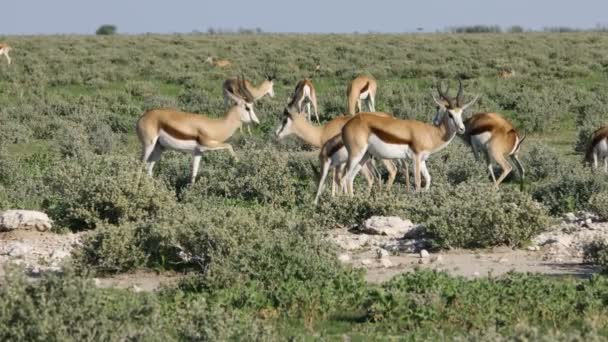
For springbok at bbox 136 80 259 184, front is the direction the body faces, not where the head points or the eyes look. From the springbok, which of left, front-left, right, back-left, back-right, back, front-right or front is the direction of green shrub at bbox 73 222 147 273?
right

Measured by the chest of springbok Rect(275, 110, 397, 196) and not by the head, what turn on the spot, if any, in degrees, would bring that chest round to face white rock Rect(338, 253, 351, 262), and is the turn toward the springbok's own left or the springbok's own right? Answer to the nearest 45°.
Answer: approximately 90° to the springbok's own left

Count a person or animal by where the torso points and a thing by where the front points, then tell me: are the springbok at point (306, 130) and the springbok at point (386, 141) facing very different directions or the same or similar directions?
very different directions

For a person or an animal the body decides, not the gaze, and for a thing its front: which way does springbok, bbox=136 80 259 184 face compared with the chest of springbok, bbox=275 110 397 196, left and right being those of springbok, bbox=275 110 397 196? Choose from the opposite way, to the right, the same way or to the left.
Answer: the opposite way

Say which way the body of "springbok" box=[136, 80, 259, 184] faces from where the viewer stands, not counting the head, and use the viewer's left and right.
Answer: facing to the right of the viewer

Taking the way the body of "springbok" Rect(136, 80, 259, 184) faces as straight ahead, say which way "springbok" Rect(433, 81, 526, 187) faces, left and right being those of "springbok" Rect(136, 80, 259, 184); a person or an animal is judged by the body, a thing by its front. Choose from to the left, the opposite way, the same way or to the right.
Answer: the opposite way

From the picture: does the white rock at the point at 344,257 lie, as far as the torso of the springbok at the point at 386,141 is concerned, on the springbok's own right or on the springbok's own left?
on the springbok's own right

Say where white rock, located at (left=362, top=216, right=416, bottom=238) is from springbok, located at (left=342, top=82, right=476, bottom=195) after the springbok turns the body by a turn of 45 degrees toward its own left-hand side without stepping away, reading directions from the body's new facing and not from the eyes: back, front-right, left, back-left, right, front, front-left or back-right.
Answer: back-right

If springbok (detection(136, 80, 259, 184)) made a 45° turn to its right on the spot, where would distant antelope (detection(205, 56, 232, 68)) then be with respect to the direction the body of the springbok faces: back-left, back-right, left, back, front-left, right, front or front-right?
back-left

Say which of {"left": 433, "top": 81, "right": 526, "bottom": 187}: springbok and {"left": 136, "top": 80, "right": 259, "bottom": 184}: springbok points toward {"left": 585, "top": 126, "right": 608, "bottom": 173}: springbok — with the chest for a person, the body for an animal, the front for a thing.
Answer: {"left": 136, "top": 80, "right": 259, "bottom": 184}: springbok

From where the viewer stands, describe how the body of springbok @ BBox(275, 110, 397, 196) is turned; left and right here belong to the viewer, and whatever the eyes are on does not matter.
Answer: facing to the left of the viewer

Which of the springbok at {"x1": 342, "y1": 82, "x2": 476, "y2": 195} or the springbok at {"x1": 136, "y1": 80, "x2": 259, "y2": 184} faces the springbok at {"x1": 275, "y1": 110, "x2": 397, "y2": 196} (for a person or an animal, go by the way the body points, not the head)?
the springbok at {"x1": 136, "y1": 80, "x2": 259, "y2": 184}

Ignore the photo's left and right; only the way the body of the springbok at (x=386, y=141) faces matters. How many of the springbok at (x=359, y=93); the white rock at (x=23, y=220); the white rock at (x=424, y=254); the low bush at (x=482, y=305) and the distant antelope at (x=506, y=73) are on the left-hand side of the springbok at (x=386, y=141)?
2

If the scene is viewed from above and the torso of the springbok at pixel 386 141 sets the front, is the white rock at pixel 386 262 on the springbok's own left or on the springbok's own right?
on the springbok's own right

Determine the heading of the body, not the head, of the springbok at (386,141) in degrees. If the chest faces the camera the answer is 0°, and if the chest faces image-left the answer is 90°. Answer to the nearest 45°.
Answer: approximately 270°

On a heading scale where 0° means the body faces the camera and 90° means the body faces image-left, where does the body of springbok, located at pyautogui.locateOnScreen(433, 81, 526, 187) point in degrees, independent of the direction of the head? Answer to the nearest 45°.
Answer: approximately 90°

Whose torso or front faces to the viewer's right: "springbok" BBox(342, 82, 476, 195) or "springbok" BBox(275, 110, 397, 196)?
"springbok" BBox(342, 82, 476, 195)

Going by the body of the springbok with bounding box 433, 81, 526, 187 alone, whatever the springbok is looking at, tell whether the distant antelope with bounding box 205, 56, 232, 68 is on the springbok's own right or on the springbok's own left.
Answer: on the springbok's own right
